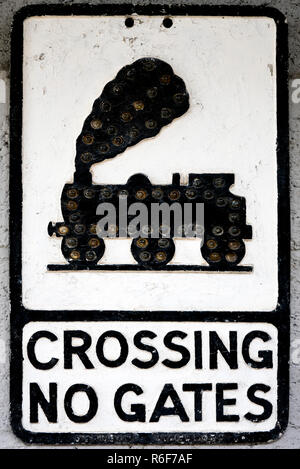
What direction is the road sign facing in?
toward the camera
